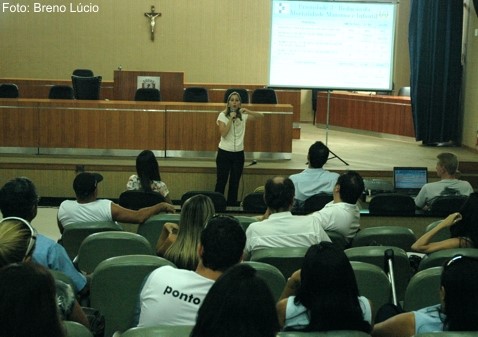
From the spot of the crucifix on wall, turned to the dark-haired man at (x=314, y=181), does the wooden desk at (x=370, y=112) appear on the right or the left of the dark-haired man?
left

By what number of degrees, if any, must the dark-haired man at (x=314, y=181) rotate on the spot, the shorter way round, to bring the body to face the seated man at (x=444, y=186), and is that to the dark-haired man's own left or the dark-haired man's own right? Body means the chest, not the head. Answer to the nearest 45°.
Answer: approximately 90° to the dark-haired man's own right

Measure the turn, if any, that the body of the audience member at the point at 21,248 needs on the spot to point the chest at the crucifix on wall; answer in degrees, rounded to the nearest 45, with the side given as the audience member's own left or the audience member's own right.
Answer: approximately 45° to the audience member's own left

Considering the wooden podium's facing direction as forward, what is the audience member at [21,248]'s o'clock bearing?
The audience member is roughly at 12 o'clock from the wooden podium.

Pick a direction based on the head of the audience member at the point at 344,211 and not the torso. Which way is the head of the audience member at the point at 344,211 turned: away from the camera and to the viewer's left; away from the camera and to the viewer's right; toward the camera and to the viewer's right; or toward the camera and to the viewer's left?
away from the camera and to the viewer's left

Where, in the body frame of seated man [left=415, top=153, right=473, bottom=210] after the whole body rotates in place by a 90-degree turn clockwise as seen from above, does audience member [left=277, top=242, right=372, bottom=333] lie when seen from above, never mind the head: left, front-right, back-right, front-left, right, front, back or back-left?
right

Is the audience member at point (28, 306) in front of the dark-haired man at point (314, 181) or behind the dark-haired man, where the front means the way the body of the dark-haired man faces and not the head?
behind

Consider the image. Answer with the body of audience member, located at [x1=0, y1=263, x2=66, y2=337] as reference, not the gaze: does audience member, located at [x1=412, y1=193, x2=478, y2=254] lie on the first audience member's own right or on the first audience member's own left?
on the first audience member's own right

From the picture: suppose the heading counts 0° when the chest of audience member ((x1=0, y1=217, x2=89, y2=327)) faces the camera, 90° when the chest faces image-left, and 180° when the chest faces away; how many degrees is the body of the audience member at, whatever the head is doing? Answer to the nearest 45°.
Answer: approximately 225°

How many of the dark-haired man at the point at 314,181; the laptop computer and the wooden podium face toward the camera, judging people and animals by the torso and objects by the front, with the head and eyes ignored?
2

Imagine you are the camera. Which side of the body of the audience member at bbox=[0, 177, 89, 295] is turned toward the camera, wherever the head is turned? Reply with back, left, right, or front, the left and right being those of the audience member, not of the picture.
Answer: back

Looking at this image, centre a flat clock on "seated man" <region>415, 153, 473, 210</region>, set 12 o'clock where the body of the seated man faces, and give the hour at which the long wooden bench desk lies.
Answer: The long wooden bench desk is roughly at 10 o'clock from the seated man.

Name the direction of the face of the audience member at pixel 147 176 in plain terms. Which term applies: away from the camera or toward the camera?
away from the camera

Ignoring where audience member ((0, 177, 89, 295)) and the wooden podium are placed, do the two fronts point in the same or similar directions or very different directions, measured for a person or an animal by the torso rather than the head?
very different directions

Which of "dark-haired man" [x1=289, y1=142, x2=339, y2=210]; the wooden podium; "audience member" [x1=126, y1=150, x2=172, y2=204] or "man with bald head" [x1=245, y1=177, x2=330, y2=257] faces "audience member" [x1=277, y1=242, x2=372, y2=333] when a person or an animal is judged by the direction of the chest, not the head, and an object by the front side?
the wooden podium

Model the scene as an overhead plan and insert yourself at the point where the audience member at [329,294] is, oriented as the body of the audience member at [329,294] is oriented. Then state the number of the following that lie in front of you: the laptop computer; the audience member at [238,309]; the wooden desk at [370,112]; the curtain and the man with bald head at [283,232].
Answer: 4

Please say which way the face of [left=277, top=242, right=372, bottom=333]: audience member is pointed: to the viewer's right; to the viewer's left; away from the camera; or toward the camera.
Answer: away from the camera
